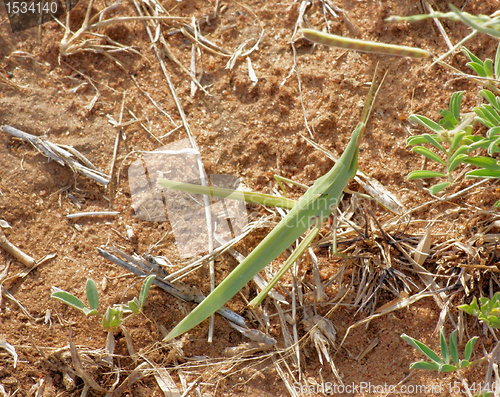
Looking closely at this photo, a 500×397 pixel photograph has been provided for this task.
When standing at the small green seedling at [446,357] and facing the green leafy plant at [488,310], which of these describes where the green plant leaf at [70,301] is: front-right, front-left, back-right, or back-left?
back-left

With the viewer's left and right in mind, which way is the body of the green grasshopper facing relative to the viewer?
facing away from the viewer and to the right of the viewer
